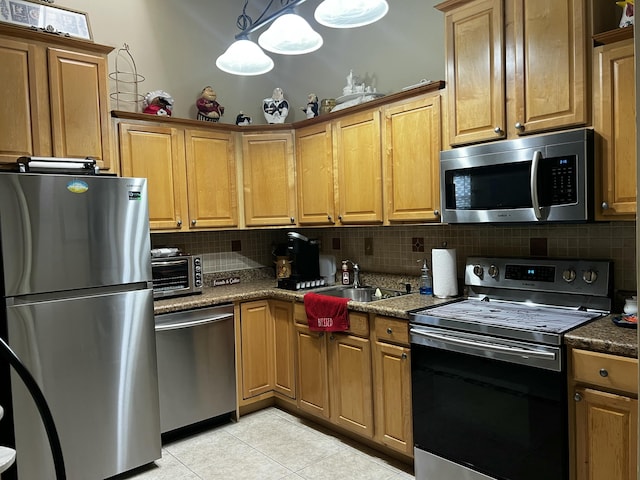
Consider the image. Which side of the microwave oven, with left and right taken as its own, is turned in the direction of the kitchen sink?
right

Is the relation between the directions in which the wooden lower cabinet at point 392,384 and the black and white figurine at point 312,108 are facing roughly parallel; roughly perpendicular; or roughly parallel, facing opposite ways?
roughly parallel

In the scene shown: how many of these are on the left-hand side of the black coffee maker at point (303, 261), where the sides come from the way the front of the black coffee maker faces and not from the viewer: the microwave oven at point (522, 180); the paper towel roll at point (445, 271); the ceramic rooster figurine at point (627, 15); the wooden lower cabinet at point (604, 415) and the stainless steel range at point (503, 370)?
5

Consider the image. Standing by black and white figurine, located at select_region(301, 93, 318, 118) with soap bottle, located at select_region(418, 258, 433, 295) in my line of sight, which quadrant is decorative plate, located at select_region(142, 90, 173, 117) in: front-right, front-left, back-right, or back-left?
back-right

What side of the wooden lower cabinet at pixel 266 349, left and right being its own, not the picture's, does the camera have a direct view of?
front

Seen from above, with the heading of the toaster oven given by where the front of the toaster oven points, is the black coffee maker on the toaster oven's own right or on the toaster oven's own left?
on the toaster oven's own left

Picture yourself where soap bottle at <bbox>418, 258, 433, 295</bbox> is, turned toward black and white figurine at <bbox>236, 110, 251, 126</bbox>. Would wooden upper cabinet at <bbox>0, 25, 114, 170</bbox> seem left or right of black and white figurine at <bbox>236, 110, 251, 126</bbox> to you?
left

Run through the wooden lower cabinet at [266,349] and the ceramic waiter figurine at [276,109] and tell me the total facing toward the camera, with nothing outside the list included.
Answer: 2

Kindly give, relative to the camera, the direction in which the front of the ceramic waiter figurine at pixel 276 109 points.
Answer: facing the viewer

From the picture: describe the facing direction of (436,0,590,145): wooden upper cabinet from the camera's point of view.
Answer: facing the viewer and to the left of the viewer
